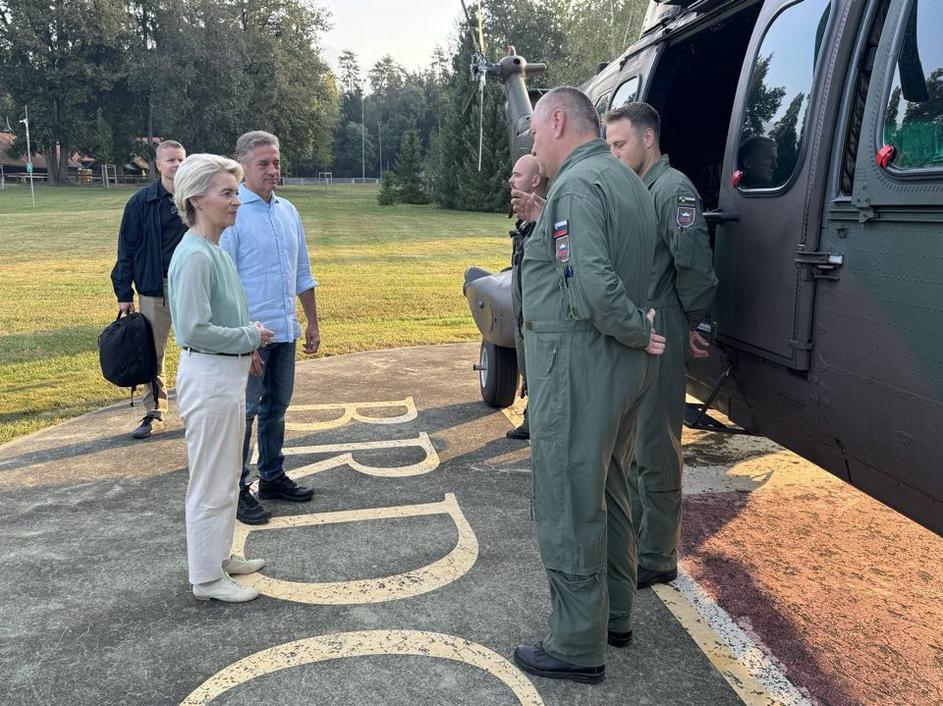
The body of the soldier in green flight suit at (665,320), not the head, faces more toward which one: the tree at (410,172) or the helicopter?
the tree

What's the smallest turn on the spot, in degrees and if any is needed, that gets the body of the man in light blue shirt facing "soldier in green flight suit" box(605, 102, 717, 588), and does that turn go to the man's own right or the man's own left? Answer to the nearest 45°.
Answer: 0° — they already face them

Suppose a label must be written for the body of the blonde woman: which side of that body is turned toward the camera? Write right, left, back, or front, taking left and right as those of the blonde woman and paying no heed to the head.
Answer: right

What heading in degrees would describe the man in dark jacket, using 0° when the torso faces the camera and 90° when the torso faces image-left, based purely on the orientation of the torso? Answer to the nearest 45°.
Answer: approximately 315°

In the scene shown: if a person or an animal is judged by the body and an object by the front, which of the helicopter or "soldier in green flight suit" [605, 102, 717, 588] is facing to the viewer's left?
the soldier in green flight suit

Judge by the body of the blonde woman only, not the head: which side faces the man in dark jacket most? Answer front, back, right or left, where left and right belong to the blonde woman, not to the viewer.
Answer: left

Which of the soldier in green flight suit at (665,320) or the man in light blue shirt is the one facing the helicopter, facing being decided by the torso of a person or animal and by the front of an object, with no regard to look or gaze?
the man in light blue shirt

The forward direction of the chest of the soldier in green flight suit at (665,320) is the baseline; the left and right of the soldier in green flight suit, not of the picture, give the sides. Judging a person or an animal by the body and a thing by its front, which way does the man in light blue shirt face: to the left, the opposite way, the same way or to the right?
the opposite way

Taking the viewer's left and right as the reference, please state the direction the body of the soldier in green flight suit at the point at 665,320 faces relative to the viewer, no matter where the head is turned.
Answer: facing to the left of the viewer

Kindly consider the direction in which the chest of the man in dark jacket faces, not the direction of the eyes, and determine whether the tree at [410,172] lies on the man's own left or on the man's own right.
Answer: on the man's own left

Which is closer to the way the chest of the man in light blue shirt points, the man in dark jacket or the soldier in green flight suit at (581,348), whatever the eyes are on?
the soldier in green flight suit

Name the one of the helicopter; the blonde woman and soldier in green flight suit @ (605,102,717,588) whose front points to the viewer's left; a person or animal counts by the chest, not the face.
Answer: the soldier in green flight suit
